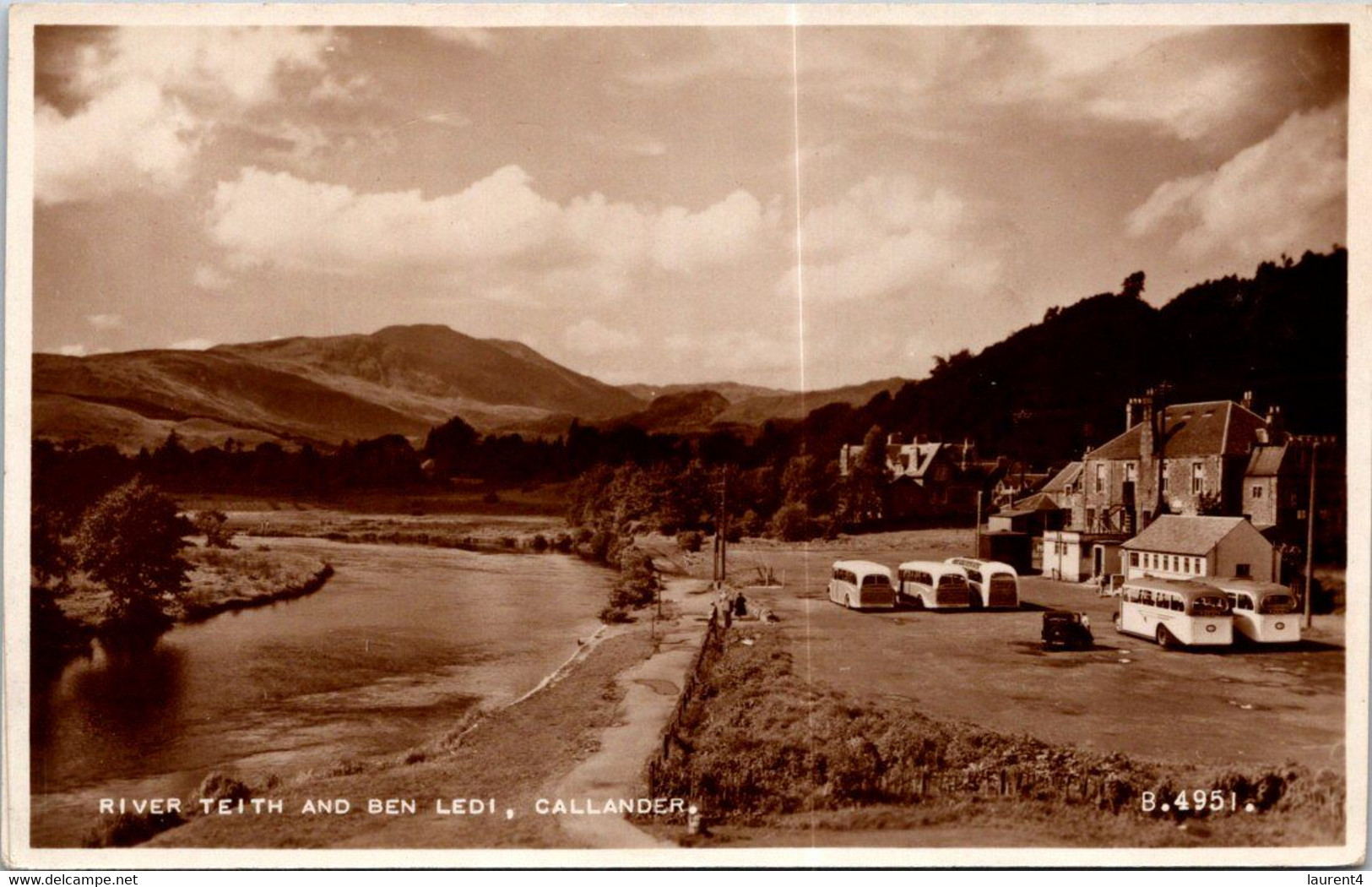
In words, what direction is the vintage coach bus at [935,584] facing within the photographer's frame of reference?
facing away from the viewer and to the left of the viewer

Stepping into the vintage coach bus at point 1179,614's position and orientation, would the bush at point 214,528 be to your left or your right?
on your left

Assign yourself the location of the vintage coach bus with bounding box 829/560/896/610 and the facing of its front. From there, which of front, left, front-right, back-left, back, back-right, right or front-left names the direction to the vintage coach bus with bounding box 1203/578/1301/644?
back-right

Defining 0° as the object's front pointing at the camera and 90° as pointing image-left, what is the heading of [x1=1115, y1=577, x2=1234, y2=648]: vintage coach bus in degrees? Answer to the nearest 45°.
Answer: approximately 135°

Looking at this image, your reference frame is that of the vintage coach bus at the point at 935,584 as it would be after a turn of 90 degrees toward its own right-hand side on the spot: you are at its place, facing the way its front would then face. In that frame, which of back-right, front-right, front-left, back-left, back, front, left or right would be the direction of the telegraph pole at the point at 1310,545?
front-right

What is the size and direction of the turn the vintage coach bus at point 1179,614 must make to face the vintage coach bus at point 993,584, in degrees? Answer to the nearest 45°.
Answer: approximately 45° to its left
